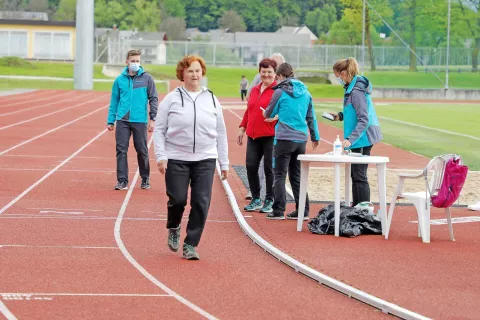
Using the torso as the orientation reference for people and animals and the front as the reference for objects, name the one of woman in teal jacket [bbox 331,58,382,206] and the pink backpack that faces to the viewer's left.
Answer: the woman in teal jacket

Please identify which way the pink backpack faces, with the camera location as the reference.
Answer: facing to the right of the viewer

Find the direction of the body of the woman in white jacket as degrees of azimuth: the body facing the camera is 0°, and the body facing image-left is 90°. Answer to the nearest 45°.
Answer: approximately 0°

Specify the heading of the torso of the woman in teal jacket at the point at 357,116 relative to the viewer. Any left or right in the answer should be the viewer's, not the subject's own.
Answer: facing to the left of the viewer

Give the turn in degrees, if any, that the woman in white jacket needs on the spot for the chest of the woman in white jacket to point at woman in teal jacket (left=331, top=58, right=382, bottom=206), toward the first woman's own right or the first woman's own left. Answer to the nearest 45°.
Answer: approximately 135° to the first woman's own left

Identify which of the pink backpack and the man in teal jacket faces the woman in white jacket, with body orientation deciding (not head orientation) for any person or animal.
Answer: the man in teal jacket

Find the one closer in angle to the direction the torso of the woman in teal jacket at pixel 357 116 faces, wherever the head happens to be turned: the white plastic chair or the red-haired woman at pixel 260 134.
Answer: the red-haired woman

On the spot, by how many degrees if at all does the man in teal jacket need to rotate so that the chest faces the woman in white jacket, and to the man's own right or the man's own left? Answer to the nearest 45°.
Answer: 0° — they already face them

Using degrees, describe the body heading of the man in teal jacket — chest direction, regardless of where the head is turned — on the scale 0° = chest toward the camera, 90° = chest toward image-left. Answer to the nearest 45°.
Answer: approximately 0°

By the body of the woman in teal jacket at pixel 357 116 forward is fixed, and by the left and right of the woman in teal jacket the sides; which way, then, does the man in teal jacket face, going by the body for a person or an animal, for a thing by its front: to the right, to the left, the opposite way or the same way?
to the left

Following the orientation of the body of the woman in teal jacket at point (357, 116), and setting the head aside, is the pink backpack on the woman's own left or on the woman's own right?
on the woman's own left
